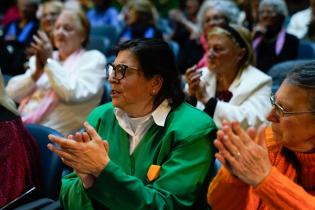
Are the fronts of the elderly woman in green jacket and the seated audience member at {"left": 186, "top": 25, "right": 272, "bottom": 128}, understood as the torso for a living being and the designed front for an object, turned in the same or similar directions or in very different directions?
same or similar directions

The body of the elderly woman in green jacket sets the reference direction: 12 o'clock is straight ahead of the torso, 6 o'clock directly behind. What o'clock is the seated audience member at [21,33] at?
The seated audience member is roughly at 4 o'clock from the elderly woman in green jacket.

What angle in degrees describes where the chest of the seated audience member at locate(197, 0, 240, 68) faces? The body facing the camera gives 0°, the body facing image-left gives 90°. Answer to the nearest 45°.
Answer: approximately 45°

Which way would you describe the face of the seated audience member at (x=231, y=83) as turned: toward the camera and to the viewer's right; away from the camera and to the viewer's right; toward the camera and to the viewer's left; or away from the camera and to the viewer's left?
toward the camera and to the viewer's left

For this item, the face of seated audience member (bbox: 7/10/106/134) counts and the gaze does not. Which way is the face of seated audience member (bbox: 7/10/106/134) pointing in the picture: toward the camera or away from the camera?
toward the camera

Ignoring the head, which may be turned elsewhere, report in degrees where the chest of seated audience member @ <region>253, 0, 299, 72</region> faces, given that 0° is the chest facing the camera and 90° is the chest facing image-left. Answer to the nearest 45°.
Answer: approximately 45°

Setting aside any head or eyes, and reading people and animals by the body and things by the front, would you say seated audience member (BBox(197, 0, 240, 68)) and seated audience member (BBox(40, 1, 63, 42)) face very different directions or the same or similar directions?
same or similar directions

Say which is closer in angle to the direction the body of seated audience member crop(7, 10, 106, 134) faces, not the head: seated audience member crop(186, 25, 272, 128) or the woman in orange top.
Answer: the woman in orange top

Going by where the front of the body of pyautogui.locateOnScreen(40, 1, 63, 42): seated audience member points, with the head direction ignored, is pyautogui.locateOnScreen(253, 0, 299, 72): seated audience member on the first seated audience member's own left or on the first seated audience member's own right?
on the first seated audience member's own left

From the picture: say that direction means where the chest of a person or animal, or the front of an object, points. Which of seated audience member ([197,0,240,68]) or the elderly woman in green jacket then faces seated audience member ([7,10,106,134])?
seated audience member ([197,0,240,68])

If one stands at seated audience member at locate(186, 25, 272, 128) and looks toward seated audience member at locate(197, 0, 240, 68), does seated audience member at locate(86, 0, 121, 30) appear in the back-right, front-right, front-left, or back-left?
front-left

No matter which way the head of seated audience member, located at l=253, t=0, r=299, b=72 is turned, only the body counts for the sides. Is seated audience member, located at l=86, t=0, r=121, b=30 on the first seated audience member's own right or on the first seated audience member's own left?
on the first seated audience member's own right

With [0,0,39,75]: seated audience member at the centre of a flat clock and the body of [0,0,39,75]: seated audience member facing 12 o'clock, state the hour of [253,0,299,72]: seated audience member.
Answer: [253,0,299,72]: seated audience member is roughly at 9 o'clock from [0,0,39,75]: seated audience member.

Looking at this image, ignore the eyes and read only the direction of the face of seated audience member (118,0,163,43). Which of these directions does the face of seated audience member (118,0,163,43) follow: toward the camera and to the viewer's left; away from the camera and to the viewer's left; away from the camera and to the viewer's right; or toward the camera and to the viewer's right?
toward the camera and to the viewer's left

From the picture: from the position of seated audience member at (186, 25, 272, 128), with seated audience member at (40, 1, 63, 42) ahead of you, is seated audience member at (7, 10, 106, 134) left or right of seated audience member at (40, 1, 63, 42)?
left
